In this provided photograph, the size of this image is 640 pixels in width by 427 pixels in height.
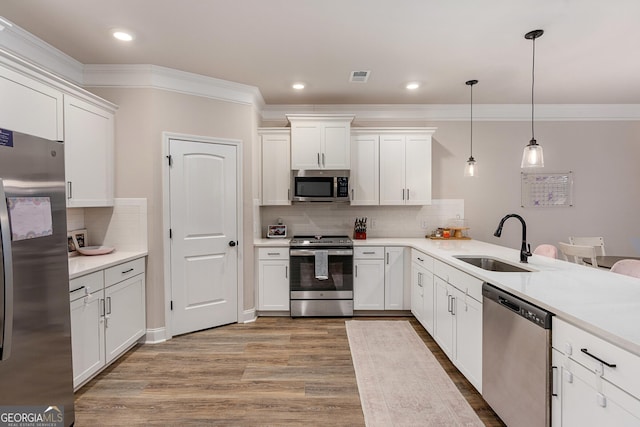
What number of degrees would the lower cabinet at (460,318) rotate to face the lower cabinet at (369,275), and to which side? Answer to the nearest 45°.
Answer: approximately 90° to its right

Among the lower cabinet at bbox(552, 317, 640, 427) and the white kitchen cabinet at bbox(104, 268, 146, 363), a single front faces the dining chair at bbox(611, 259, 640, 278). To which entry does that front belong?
the white kitchen cabinet

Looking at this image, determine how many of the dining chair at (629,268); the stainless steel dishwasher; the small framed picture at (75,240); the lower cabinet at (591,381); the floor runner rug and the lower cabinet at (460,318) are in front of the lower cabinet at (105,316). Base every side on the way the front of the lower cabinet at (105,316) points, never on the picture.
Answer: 5

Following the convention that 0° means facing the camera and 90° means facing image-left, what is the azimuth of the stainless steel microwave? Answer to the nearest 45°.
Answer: approximately 0°

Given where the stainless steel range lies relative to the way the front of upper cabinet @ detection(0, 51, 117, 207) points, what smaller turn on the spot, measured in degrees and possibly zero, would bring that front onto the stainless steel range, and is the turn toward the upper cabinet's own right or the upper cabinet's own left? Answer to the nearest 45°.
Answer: approximately 45° to the upper cabinet's own left

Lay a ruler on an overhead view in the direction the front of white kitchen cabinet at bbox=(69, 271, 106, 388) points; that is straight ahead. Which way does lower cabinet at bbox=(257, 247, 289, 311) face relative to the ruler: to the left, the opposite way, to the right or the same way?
to the right

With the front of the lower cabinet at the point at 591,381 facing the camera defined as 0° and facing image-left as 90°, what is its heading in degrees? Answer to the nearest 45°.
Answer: approximately 45°
